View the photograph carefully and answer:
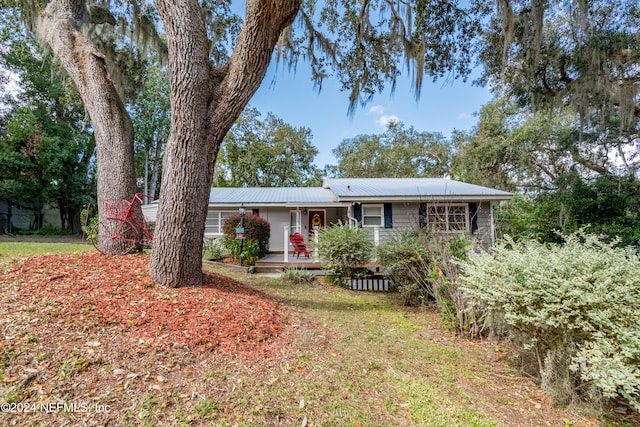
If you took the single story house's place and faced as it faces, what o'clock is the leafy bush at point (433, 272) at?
The leafy bush is roughly at 12 o'clock from the single story house.

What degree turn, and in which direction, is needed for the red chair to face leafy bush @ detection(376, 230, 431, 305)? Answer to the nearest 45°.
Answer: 0° — it already faces it

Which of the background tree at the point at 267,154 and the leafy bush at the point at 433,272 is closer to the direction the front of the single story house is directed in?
the leafy bush

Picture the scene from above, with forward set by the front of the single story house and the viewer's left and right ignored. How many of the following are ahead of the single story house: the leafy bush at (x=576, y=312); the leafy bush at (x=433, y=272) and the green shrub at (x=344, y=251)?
3

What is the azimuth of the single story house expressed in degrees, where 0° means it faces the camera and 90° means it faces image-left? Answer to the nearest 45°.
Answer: approximately 0°

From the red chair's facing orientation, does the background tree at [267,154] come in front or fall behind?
behind

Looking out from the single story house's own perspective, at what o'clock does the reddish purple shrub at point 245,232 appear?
The reddish purple shrub is roughly at 2 o'clock from the single story house.

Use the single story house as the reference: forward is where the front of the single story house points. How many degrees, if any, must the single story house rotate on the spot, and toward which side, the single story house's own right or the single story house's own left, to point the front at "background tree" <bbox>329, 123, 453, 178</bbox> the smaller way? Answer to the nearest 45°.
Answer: approximately 180°

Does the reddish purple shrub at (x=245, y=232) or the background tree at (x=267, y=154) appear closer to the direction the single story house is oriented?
the reddish purple shrub

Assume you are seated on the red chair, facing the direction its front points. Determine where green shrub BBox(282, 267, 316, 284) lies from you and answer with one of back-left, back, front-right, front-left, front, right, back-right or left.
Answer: front-right

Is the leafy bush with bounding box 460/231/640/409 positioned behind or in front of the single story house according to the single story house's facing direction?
in front

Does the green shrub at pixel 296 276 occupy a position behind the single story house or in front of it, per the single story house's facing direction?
in front

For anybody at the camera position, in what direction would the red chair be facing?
facing the viewer and to the right of the viewer

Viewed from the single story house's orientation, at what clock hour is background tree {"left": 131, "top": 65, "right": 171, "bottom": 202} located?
The background tree is roughly at 4 o'clock from the single story house.
